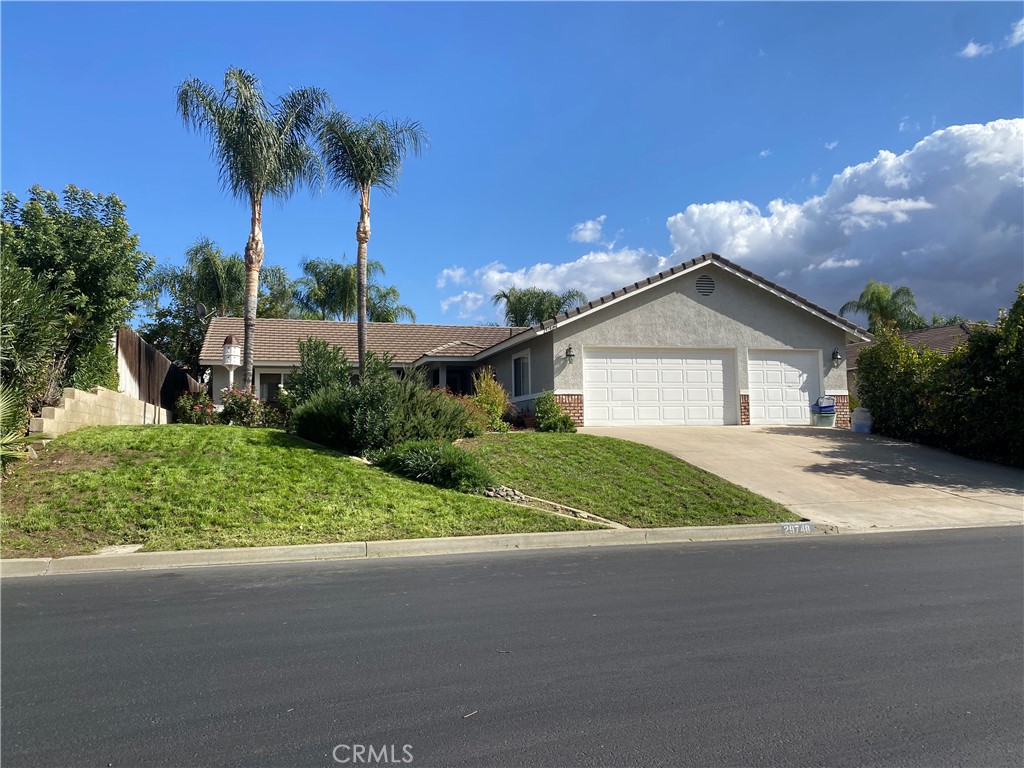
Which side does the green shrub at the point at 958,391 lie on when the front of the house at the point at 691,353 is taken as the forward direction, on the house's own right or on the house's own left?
on the house's own left

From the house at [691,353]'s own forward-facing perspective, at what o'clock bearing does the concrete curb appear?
The concrete curb is roughly at 1 o'clock from the house.

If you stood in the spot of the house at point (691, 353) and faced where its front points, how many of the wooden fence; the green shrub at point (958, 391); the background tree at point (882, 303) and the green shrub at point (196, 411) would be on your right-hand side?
2

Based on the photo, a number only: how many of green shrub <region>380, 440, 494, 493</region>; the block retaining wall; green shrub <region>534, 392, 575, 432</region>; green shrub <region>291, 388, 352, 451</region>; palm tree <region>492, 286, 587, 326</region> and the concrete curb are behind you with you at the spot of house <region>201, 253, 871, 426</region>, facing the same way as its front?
1

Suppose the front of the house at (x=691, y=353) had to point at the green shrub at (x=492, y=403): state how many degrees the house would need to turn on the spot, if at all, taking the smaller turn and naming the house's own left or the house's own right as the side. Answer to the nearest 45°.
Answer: approximately 45° to the house's own right

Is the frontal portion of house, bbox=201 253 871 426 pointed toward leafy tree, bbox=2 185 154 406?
no

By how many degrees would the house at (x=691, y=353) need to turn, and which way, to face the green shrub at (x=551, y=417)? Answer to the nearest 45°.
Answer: approximately 45° to its right

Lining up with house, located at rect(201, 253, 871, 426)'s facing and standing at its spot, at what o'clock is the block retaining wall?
The block retaining wall is roughly at 2 o'clock from the house.

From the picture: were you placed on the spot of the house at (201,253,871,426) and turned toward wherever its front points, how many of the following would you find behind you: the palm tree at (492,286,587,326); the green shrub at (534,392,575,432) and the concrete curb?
1

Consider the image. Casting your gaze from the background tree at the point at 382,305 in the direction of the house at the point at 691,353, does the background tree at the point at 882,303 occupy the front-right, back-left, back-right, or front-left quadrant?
front-left

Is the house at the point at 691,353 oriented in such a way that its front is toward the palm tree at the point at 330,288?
no

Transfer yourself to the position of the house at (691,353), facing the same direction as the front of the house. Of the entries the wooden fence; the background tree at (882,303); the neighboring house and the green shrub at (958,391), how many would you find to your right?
1

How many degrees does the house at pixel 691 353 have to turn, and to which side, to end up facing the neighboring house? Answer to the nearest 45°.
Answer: approximately 135° to its left

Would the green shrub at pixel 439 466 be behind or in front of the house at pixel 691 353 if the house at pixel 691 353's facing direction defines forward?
in front

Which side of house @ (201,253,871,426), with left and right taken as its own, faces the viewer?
front

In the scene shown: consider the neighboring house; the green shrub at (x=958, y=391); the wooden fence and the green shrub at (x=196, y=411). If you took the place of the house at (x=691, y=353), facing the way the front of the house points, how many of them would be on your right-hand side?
2

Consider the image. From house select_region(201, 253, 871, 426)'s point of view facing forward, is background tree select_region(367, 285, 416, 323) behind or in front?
behind

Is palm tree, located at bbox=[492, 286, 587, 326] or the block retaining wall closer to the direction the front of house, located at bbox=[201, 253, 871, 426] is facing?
the block retaining wall

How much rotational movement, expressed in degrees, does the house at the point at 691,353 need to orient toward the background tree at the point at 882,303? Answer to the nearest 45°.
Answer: approximately 135° to its left

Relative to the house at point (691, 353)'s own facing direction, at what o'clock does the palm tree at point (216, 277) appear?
The palm tree is roughly at 4 o'clock from the house.
